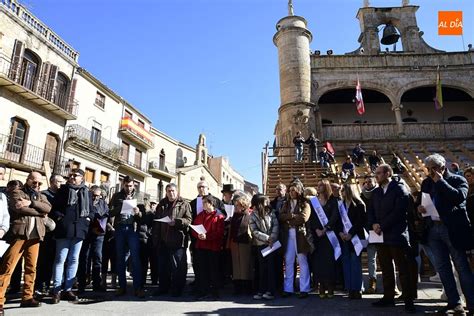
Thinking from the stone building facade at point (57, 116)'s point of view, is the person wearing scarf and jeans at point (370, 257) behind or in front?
in front

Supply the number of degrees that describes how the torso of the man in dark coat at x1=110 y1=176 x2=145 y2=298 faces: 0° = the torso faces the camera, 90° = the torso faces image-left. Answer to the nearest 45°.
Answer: approximately 0°

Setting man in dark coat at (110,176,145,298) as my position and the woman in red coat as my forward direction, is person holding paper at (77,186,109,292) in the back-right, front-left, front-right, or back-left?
back-left

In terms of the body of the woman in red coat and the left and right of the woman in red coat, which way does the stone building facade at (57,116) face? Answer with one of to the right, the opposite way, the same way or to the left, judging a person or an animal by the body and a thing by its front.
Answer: to the left

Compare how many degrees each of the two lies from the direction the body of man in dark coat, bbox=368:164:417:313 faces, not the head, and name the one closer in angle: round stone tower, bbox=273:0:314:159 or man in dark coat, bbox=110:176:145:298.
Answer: the man in dark coat

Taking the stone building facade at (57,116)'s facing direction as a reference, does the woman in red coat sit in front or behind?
in front

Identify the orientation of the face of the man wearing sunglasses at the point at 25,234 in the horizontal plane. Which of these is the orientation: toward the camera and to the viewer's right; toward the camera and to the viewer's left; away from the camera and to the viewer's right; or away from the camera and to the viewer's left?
toward the camera and to the viewer's right

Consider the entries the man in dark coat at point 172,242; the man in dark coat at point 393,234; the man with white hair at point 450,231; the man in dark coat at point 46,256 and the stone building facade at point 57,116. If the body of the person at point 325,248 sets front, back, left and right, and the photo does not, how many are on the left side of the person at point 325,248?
2

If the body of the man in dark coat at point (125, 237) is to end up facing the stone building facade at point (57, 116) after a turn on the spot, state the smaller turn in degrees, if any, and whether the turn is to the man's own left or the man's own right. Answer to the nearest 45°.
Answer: approximately 180°

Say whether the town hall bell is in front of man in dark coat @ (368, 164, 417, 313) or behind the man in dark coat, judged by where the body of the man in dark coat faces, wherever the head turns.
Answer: behind

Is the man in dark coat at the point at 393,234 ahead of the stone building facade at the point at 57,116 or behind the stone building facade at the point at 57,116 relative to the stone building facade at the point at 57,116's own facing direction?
ahead

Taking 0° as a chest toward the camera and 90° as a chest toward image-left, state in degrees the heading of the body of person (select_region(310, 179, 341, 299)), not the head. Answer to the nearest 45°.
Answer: approximately 45°
